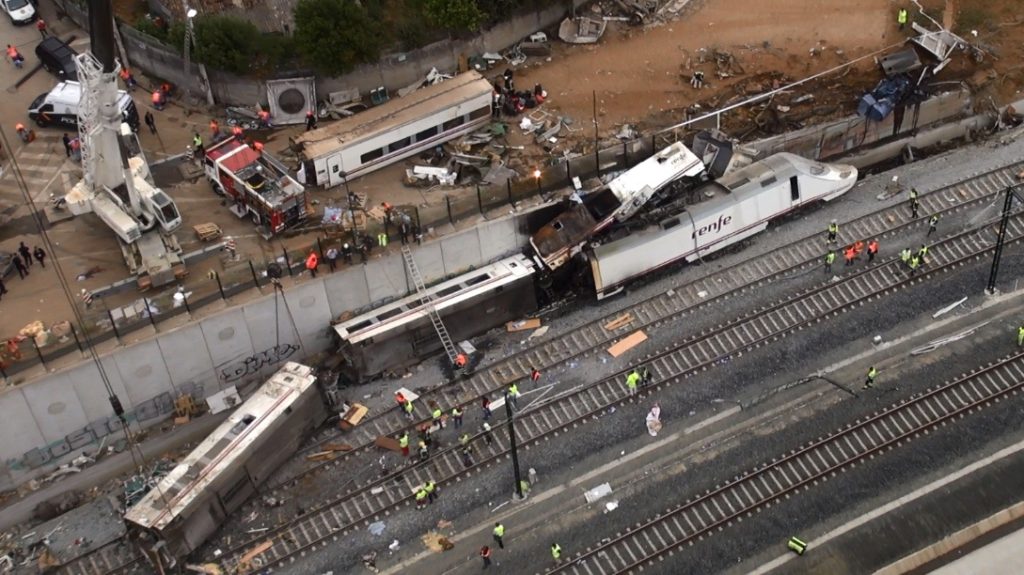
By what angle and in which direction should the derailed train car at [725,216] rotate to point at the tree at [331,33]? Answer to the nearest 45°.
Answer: approximately 135° to its left

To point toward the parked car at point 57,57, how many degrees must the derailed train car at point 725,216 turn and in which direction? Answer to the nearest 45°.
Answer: approximately 135° to its left

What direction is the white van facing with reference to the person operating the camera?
facing to the left of the viewer

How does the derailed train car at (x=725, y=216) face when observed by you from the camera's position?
facing away from the viewer and to the right of the viewer

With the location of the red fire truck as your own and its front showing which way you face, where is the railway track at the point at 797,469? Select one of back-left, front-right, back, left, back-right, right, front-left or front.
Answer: back

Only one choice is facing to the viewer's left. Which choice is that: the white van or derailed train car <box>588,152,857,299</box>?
the white van

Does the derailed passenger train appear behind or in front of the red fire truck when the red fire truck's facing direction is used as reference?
behind

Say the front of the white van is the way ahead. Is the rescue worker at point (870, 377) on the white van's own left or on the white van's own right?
on the white van's own left

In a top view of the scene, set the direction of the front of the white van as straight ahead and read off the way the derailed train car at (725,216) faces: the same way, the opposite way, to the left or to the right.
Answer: the opposite way

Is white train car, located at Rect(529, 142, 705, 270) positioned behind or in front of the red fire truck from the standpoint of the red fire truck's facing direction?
behind

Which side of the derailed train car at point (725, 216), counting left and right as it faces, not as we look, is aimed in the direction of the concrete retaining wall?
back

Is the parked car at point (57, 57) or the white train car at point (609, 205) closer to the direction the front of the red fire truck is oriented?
the parked car

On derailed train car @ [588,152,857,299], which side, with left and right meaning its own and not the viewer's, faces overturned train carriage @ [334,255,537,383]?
back

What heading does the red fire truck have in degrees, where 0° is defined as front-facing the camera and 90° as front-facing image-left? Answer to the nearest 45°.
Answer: approximately 135°

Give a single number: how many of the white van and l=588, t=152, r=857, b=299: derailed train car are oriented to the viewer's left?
1

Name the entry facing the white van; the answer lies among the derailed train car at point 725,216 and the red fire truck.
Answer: the red fire truck
